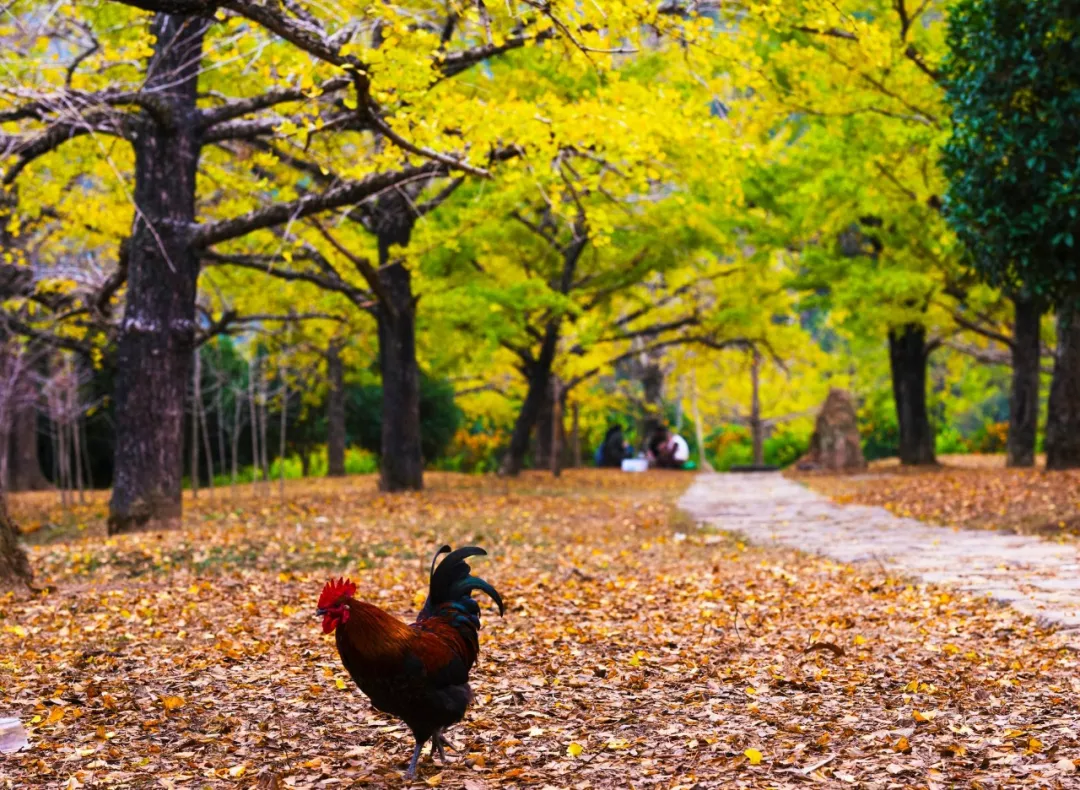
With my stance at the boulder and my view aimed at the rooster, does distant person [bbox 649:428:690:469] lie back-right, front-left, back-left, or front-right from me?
back-right

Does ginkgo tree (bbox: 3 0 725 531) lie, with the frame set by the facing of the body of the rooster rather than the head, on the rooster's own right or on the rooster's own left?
on the rooster's own right

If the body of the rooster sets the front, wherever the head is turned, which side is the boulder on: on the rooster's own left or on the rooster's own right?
on the rooster's own right

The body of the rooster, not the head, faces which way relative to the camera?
to the viewer's left

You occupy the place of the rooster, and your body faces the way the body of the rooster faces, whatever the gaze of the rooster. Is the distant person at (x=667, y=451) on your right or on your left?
on your right

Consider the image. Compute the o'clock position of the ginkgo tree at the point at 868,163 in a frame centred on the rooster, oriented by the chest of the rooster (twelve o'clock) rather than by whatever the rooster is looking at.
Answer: The ginkgo tree is roughly at 4 o'clock from the rooster.

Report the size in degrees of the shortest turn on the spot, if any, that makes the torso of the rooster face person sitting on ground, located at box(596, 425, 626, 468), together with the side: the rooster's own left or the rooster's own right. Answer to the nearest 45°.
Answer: approximately 90° to the rooster's own right
